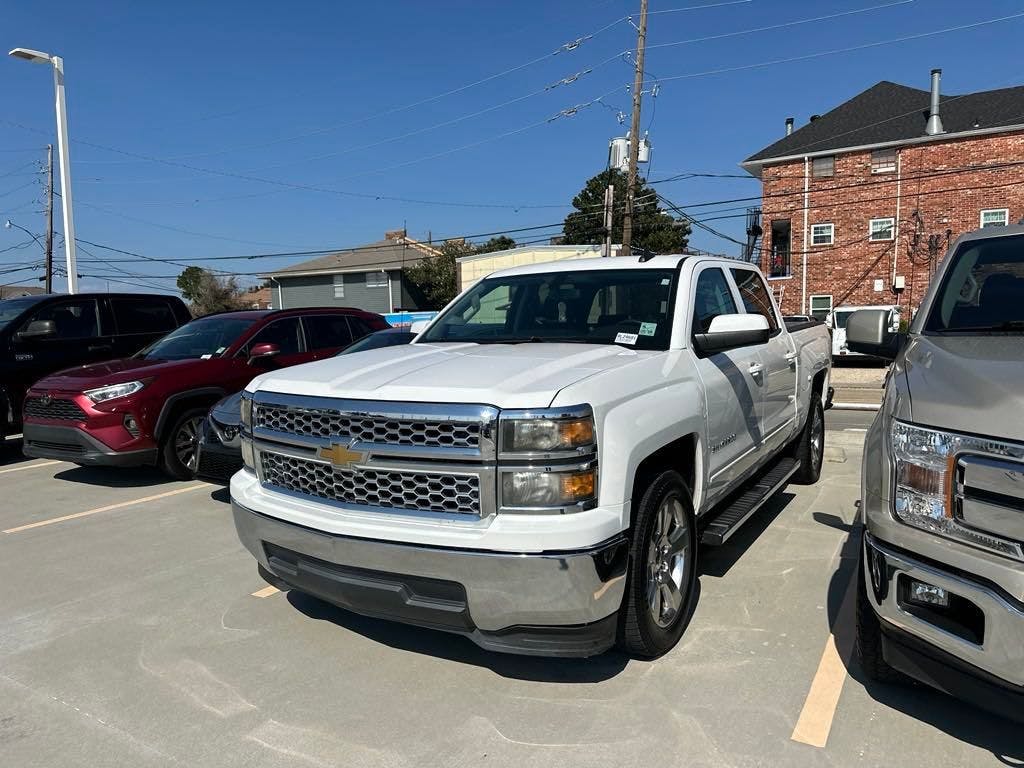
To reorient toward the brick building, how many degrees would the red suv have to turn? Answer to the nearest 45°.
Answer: approximately 180°

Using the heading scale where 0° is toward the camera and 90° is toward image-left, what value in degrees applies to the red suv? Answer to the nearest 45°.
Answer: approximately 45°

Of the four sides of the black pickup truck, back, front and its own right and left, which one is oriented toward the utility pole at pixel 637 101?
back

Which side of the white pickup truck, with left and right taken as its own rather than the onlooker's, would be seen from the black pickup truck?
right

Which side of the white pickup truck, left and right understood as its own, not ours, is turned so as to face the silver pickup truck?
left

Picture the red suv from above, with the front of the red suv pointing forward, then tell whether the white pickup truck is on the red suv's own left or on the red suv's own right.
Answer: on the red suv's own left

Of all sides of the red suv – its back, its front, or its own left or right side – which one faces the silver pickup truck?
left

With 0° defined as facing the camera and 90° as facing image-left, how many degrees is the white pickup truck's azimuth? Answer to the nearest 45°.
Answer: approximately 45°

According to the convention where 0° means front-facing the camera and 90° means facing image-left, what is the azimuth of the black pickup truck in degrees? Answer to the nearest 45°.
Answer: approximately 45°
